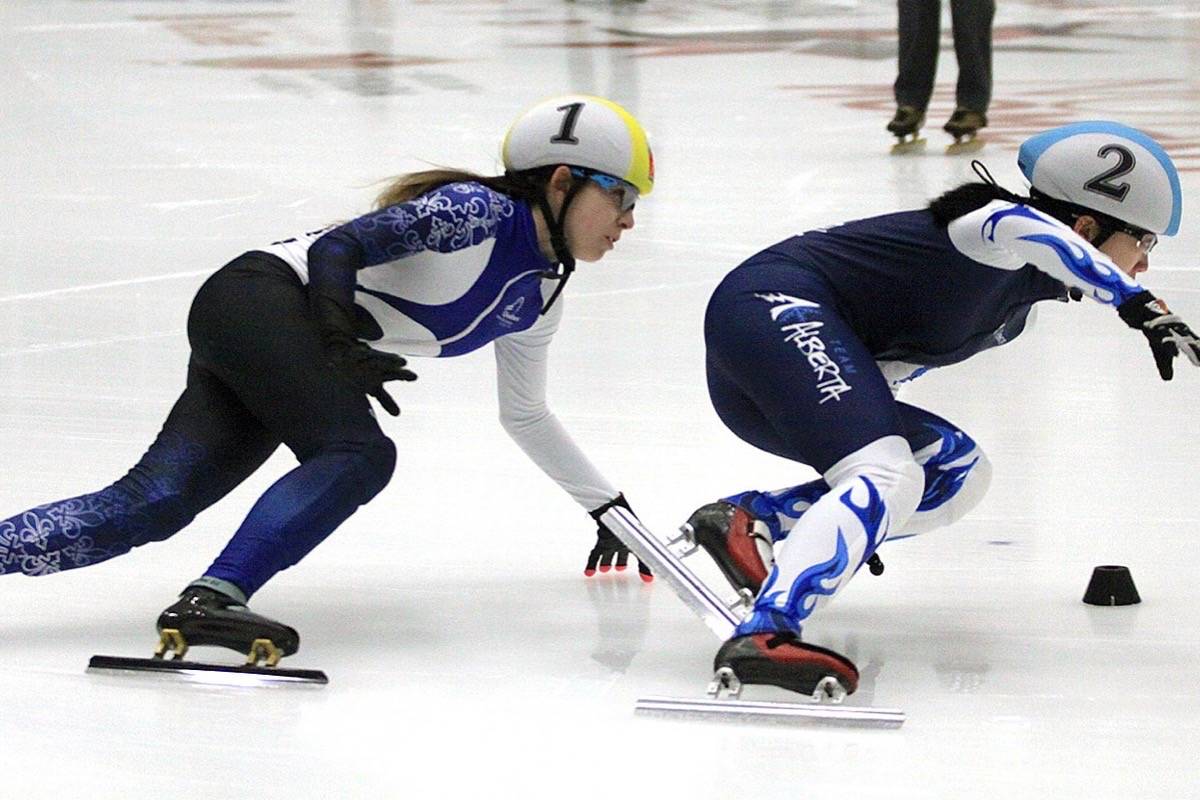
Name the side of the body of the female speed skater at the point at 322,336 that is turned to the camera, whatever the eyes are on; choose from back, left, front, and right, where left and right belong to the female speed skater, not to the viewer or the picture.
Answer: right

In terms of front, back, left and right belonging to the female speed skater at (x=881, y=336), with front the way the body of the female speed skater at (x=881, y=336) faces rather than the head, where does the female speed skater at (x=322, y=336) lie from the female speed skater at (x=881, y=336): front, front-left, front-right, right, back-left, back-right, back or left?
back

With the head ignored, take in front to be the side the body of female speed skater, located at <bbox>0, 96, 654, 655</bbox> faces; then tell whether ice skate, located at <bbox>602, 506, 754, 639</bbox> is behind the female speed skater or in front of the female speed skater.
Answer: in front

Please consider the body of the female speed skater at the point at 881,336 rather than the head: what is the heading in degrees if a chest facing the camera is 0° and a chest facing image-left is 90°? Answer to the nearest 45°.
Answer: approximately 270°

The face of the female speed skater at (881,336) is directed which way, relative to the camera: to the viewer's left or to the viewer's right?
to the viewer's right

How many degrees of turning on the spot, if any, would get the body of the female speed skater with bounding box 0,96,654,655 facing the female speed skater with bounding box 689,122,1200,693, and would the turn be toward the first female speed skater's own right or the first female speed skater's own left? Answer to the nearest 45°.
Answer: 0° — they already face them

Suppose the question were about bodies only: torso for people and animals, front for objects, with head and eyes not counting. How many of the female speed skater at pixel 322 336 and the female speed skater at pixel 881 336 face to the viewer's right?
2

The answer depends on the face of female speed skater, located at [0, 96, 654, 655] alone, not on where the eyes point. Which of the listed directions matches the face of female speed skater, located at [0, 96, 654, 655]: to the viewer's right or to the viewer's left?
to the viewer's right
